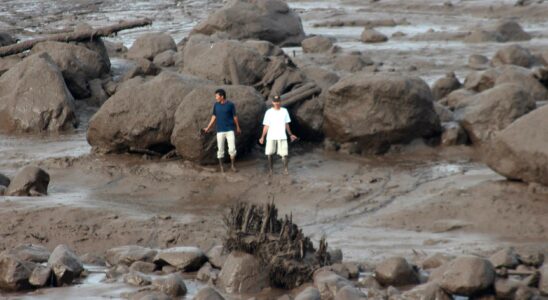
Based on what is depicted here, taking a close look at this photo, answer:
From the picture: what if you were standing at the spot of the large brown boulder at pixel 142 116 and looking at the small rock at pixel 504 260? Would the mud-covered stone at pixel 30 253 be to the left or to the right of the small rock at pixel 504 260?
right

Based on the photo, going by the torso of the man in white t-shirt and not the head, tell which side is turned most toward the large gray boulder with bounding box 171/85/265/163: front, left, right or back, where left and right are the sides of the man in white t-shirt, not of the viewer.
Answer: right

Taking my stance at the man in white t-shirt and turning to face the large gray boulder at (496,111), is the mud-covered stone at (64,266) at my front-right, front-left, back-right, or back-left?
back-right

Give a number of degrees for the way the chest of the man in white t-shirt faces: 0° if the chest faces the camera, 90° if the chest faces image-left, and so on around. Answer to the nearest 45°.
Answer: approximately 0°

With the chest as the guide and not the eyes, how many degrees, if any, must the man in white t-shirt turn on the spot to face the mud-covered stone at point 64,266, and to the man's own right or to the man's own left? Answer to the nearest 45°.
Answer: approximately 45° to the man's own right

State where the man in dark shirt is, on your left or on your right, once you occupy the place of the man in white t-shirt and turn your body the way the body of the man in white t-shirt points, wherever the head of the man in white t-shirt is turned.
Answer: on your right

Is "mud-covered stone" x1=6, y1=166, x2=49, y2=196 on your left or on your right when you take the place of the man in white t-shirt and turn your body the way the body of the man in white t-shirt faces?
on your right

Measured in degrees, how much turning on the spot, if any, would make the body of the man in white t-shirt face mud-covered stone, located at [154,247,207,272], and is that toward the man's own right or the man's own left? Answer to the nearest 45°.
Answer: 0° — they already face it

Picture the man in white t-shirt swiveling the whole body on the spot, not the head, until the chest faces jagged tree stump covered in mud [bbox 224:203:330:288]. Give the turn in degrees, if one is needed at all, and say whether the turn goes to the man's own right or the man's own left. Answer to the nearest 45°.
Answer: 0° — they already face it

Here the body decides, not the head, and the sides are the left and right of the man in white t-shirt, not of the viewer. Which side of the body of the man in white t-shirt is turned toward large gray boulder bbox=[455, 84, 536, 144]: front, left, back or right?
left

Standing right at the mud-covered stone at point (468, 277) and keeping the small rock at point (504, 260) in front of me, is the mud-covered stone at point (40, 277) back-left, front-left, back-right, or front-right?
back-left
